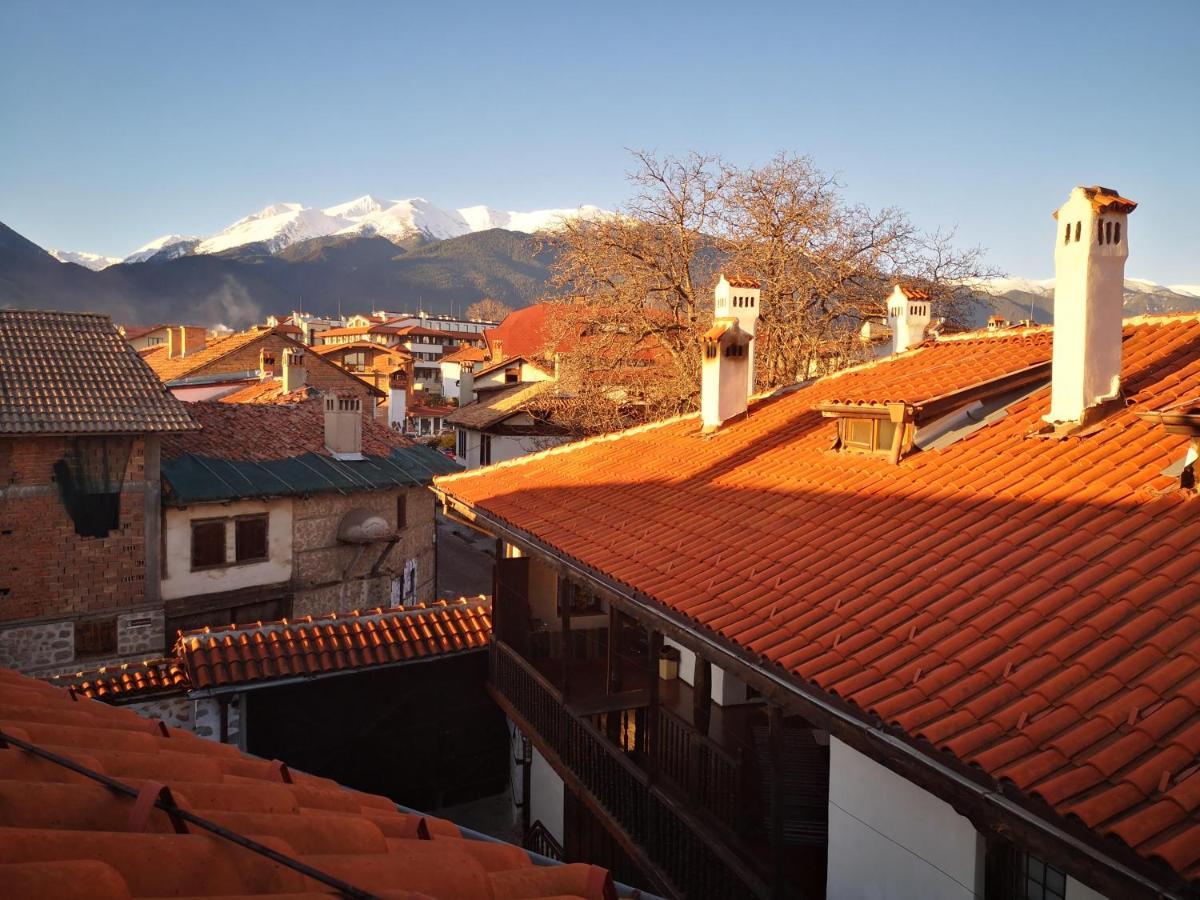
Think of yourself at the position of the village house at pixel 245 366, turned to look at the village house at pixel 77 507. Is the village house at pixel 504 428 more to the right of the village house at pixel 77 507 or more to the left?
left

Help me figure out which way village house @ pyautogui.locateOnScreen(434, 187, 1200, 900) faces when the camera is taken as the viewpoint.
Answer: facing the viewer and to the left of the viewer

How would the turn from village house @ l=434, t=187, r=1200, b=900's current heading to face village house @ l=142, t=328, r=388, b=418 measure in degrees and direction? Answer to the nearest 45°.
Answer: approximately 90° to its right

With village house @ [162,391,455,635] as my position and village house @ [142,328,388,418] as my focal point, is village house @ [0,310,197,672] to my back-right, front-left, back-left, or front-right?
back-left

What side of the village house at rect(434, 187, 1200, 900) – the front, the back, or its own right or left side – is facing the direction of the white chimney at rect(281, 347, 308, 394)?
right

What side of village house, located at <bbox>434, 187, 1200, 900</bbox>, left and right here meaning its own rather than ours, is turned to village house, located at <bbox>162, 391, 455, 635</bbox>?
right

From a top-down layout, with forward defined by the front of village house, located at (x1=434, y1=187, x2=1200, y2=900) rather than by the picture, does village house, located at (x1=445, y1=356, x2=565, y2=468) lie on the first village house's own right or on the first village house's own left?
on the first village house's own right
